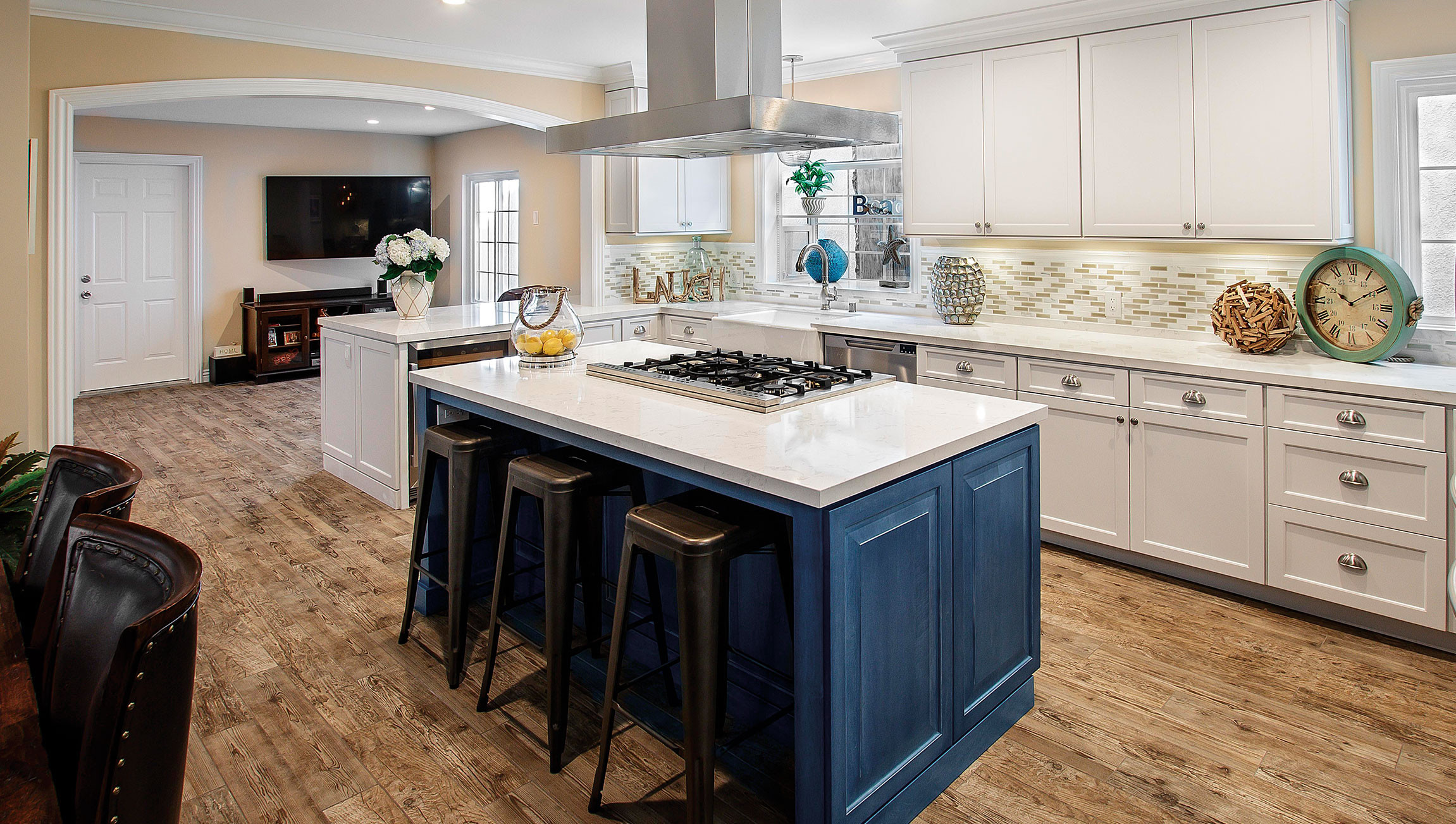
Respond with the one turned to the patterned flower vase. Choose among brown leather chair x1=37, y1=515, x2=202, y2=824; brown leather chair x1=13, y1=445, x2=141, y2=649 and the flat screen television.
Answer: the flat screen television

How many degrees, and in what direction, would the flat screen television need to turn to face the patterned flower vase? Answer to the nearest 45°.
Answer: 0° — it already faces it

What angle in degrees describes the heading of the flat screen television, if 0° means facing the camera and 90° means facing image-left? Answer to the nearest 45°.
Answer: approximately 0°

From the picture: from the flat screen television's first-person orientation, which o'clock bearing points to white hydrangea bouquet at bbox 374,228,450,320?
The white hydrangea bouquet is roughly at 12 o'clock from the flat screen television.

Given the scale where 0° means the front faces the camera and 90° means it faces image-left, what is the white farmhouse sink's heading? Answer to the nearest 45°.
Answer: approximately 45°

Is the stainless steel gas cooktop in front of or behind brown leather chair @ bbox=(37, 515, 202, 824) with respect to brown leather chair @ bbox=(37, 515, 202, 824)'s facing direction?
behind
